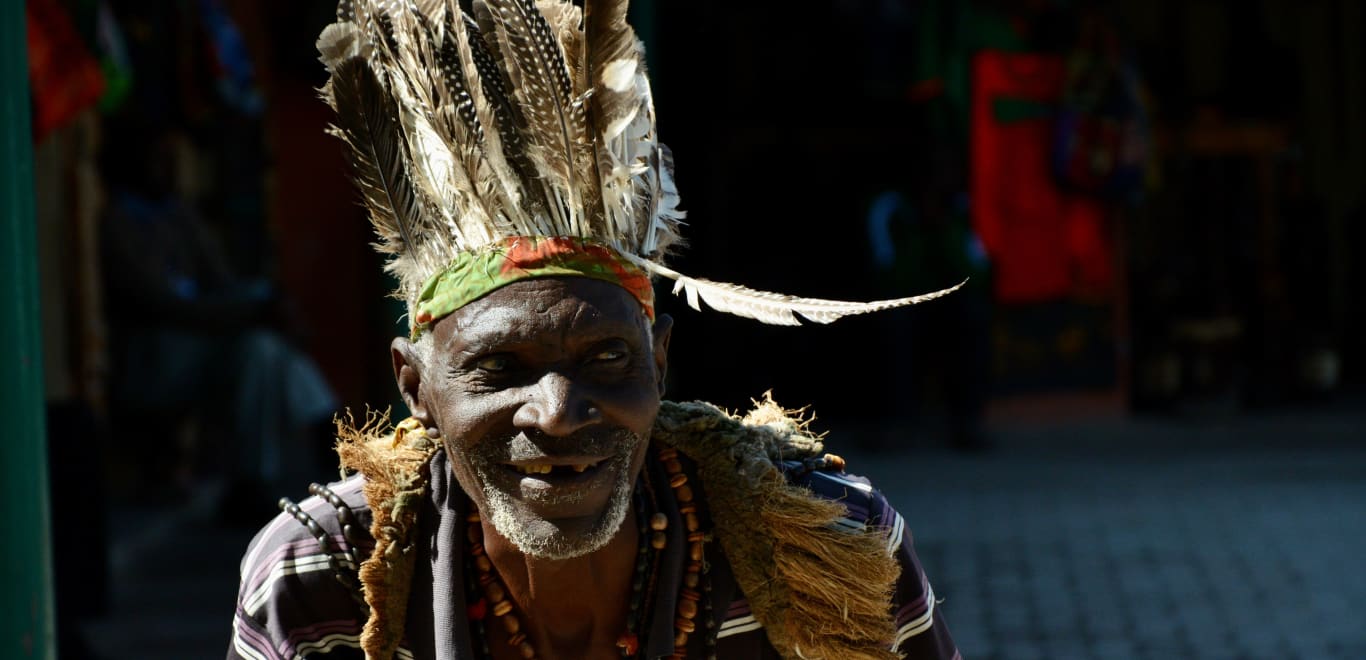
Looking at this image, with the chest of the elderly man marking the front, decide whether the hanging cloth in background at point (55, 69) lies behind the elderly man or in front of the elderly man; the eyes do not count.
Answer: behind

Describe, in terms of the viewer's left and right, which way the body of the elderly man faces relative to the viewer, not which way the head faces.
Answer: facing the viewer
